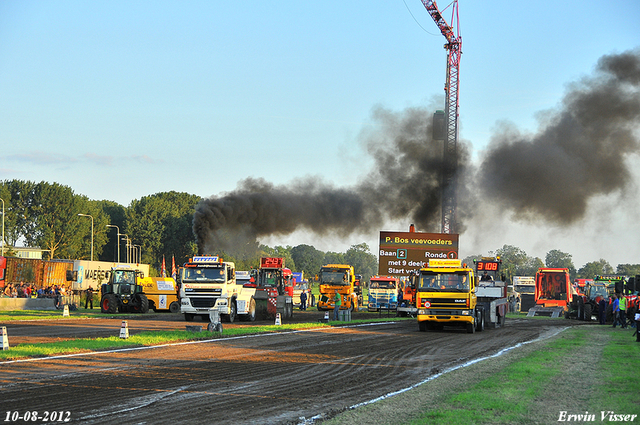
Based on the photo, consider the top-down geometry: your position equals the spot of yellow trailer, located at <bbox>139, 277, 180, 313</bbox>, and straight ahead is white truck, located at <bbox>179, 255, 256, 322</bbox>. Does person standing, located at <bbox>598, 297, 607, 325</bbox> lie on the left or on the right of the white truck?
left

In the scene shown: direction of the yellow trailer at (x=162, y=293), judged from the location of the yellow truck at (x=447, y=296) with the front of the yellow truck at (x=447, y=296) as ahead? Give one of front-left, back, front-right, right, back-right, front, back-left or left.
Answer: back-right

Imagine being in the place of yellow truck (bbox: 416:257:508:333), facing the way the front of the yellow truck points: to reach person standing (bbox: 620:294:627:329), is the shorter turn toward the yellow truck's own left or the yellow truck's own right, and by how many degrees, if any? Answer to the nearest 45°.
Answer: approximately 135° to the yellow truck's own left

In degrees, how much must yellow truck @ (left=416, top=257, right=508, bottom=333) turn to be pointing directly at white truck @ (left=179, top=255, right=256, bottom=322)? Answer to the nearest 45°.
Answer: approximately 90° to its right

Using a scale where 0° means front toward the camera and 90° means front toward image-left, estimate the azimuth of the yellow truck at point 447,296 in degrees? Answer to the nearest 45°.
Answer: approximately 0°

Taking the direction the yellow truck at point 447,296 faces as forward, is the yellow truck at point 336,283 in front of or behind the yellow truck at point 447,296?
behind

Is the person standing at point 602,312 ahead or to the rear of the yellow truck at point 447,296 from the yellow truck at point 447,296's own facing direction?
to the rear
